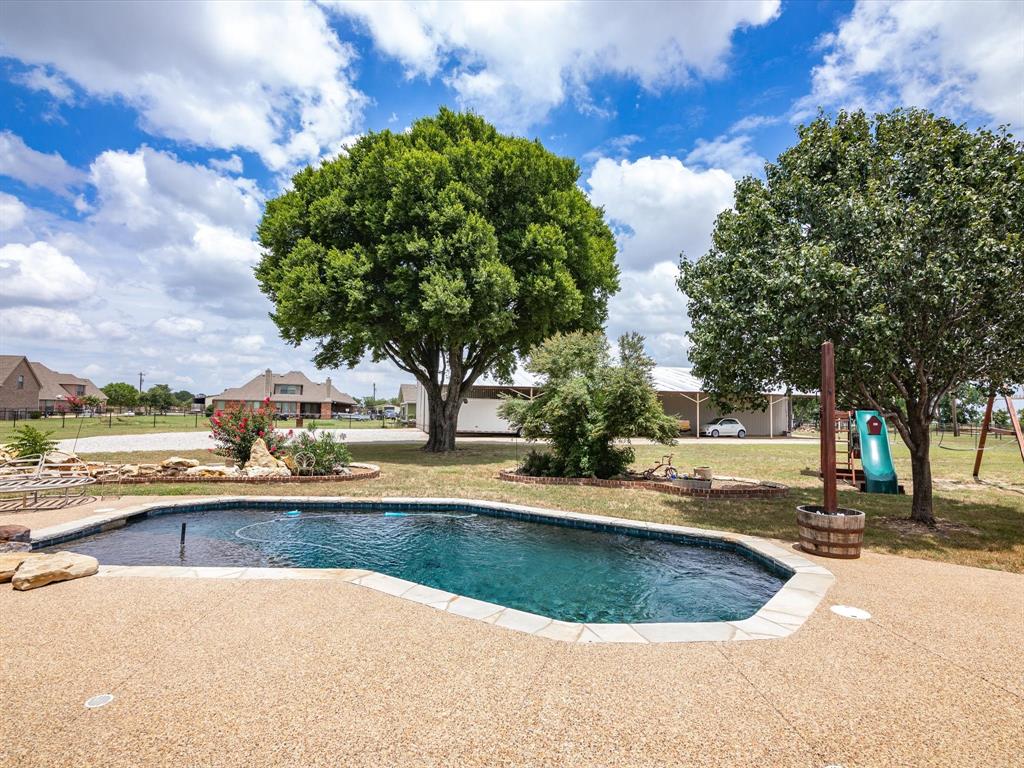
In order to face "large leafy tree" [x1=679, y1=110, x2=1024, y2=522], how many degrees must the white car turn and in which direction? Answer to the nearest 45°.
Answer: approximately 45° to its left

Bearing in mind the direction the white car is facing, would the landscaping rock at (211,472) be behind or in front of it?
in front

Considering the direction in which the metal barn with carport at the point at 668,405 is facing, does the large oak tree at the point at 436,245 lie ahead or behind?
ahead

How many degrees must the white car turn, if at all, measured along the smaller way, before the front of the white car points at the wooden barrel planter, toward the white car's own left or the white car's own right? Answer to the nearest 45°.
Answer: approximately 45° to the white car's own left

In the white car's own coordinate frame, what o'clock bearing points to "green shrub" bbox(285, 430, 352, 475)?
The green shrub is roughly at 11 o'clock from the white car.

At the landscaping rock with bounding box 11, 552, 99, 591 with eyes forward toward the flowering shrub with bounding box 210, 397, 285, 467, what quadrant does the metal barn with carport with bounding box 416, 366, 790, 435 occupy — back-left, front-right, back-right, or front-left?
front-right

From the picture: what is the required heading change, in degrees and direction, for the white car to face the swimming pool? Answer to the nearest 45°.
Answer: approximately 45° to its left

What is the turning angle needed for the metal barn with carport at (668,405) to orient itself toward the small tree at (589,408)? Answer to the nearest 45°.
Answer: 0° — it already faces it

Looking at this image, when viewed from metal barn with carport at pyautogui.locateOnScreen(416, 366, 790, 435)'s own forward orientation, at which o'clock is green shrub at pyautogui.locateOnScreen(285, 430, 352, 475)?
The green shrub is roughly at 1 o'clock from the metal barn with carport.

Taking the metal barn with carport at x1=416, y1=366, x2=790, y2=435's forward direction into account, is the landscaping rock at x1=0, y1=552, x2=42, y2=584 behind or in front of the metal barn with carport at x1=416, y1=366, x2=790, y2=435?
in front

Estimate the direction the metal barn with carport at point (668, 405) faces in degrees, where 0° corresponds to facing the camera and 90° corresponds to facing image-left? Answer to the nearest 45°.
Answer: approximately 0°

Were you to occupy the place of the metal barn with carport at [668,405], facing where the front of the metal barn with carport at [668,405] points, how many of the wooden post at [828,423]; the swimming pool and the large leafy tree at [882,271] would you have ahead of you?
3

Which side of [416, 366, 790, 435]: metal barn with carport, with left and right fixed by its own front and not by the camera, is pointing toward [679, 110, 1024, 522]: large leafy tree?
front

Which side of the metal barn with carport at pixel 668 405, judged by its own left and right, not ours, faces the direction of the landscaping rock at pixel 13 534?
front
